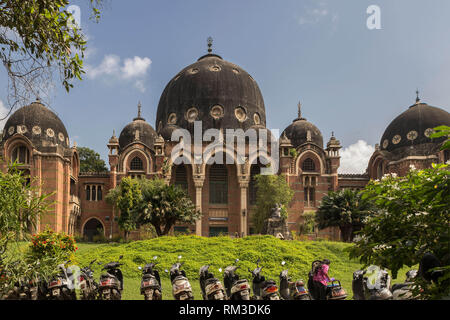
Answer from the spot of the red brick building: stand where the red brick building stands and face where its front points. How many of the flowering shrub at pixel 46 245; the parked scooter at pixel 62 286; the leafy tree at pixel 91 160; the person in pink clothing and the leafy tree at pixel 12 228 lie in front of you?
4

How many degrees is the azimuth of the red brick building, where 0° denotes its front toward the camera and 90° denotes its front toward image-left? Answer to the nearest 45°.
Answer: approximately 0°

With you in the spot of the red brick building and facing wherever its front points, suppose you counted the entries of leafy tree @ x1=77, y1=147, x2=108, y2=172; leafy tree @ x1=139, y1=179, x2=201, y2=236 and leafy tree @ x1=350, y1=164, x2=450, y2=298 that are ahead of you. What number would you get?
2

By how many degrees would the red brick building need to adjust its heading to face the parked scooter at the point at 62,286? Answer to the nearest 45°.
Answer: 0° — it already faces it

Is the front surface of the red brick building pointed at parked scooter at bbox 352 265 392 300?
yes

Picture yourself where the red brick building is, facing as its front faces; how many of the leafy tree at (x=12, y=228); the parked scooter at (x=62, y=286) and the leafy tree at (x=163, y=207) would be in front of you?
3
